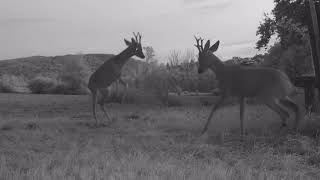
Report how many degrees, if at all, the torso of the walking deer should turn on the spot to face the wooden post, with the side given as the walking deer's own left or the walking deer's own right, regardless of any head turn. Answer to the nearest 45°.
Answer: approximately 135° to the walking deer's own right

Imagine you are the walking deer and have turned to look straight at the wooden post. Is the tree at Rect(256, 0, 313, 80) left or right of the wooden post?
left

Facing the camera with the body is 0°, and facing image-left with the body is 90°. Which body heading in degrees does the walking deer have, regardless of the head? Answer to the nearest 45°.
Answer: approximately 90°

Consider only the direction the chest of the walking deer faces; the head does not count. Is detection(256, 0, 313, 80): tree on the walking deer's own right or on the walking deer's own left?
on the walking deer's own right

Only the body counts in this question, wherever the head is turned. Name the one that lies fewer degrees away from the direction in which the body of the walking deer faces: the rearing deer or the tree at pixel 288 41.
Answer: the rearing deer
